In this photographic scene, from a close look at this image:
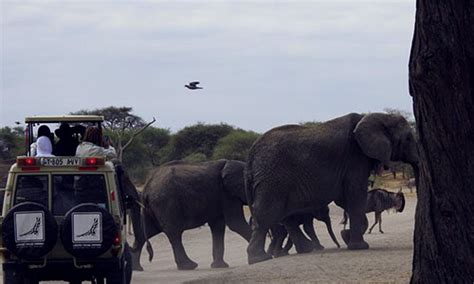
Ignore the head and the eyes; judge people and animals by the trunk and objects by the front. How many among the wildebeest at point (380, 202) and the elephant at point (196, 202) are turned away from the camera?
0

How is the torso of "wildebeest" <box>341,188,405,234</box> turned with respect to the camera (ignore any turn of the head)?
to the viewer's right

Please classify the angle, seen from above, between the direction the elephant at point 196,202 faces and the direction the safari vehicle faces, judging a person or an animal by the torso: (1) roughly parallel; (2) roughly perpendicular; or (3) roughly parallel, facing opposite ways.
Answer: roughly perpendicular

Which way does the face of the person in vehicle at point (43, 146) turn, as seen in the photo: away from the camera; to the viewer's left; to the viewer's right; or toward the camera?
away from the camera

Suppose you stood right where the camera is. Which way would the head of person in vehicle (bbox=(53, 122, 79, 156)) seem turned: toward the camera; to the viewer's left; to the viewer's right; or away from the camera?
away from the camera

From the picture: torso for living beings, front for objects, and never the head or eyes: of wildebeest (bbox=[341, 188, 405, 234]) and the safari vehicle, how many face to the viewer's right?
1

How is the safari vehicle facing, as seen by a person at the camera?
facing away from the viewer

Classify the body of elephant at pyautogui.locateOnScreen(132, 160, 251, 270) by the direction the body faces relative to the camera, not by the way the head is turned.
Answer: to the viewer's right

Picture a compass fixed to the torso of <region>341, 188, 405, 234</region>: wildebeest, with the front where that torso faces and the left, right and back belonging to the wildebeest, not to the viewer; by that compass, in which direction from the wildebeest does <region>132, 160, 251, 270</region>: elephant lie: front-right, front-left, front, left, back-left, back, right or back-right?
back-right

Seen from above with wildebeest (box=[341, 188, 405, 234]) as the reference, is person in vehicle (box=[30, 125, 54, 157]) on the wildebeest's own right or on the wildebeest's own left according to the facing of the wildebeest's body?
on the wildebeest's own right

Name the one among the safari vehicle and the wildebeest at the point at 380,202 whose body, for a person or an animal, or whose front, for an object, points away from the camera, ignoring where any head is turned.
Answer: the safari vehicle

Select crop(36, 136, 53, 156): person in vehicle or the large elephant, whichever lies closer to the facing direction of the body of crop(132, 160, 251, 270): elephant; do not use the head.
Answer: the large elephant

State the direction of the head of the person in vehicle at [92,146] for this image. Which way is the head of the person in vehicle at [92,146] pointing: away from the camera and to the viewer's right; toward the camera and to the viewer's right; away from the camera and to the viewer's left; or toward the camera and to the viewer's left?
away from the camera and to the viewer's right
